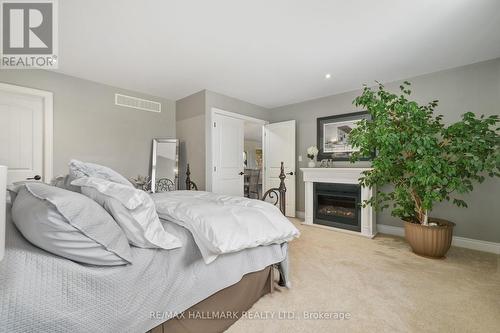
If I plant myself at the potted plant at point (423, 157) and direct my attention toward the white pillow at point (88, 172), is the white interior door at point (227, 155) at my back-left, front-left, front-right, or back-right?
front-right

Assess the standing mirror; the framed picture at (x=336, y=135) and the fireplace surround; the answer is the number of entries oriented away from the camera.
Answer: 0

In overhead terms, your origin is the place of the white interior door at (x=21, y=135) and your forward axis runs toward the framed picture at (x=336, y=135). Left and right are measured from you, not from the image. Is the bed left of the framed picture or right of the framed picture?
right

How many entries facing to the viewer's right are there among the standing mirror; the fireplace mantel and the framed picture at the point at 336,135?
0

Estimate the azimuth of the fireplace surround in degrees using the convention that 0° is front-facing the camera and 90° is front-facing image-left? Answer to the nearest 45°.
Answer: approximately 45°

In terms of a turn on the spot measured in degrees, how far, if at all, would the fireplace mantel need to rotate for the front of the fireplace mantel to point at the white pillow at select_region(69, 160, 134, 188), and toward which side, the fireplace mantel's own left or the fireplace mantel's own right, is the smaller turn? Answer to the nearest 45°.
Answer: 0° — it already faces it

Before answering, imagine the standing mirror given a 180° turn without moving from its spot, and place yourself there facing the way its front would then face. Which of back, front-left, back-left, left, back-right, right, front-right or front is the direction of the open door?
right

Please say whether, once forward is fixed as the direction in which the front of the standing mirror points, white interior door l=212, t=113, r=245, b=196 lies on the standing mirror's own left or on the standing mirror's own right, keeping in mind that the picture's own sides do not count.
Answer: on the standing mirror's own left

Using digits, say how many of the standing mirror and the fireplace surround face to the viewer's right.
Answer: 0

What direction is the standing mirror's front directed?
toward the camera

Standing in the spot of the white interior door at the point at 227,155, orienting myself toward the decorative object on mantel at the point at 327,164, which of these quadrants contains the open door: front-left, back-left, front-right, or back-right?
front-left

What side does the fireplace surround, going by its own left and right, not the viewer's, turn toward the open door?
right

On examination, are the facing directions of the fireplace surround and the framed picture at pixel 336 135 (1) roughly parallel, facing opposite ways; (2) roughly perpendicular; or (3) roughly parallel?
roughly parallel

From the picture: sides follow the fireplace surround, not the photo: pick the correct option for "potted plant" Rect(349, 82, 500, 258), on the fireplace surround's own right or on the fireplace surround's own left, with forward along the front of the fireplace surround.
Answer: on the fireplace surround's own left

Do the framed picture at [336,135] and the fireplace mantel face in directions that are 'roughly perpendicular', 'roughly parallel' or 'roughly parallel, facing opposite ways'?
roughly parallel
